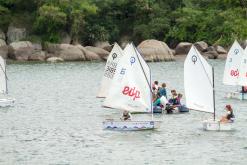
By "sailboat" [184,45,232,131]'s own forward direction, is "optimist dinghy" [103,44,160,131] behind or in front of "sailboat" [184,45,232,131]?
in front

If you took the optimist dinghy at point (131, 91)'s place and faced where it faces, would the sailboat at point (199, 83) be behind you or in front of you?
in front

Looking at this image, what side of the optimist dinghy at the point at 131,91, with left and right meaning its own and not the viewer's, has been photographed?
right

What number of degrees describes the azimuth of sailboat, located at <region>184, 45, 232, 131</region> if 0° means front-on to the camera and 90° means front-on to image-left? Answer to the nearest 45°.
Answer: approximately 45°

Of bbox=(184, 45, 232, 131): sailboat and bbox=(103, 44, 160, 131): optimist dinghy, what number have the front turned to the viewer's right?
1
